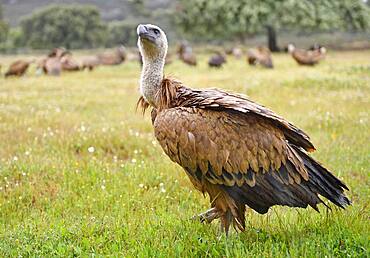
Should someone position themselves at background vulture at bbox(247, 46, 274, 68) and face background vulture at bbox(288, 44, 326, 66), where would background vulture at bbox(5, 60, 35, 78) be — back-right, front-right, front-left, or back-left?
back-right

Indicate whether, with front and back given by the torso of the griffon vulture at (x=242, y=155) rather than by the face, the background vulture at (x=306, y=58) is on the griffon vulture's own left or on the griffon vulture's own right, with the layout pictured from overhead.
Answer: on the griffon vulture's own right

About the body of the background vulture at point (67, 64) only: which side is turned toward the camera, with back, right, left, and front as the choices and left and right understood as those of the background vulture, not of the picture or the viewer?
left

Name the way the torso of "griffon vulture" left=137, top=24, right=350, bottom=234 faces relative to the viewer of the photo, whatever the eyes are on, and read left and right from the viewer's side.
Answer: facing to the left of the viewer

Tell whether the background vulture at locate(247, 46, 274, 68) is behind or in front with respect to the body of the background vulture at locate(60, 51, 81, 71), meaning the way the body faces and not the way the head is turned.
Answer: behind

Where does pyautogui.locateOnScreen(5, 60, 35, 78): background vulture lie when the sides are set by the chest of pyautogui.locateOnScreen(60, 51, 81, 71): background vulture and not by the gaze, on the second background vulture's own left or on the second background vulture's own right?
on the second background vulture's own left
